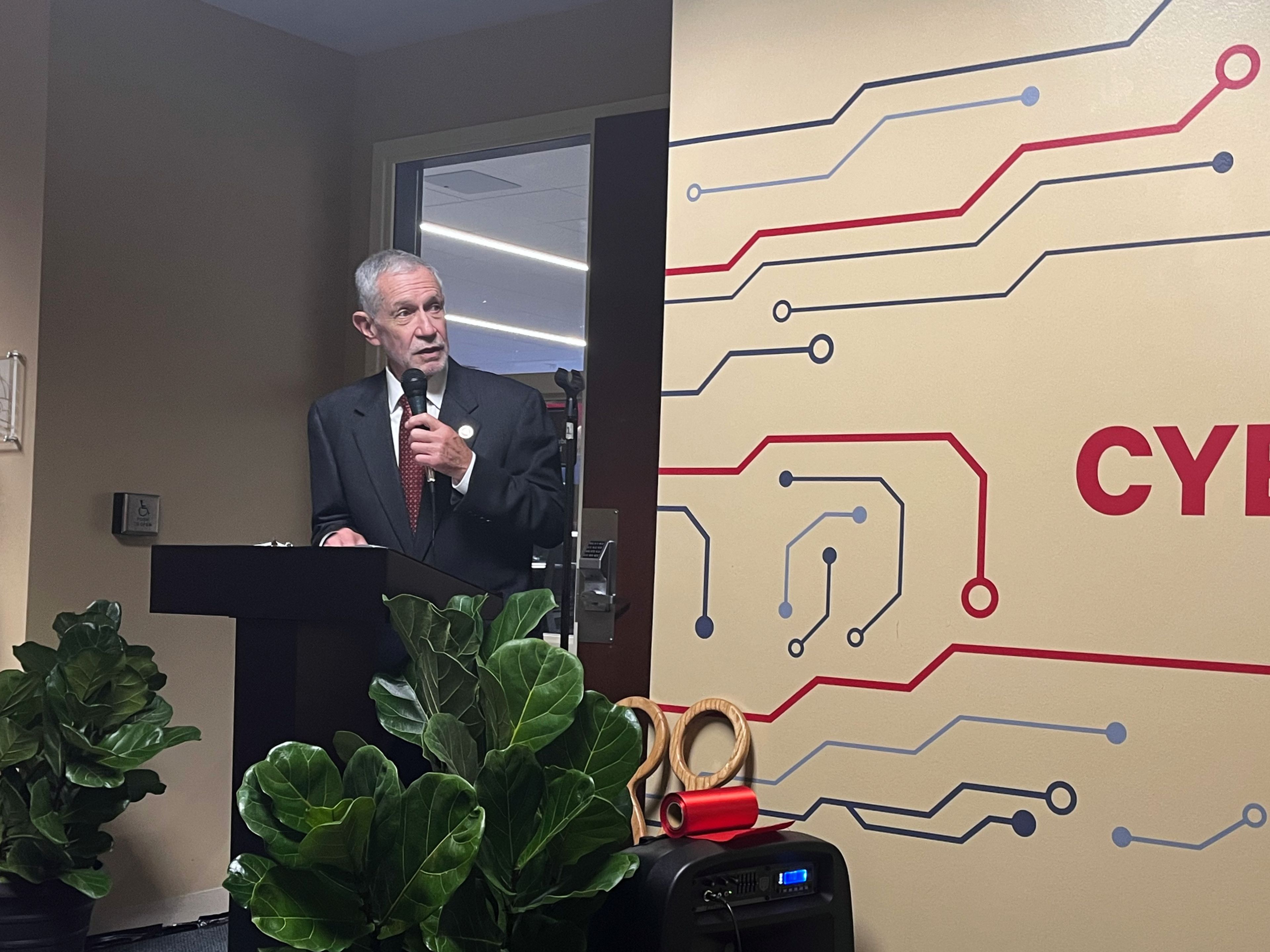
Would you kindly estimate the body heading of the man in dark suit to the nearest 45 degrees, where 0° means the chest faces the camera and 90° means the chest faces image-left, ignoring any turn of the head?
approximately 0°

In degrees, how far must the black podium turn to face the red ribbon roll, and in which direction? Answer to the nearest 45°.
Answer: approximately 90° to its left

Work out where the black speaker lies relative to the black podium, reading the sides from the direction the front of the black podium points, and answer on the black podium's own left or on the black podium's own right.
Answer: on the black podium's own left

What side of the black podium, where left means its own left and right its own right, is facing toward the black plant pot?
right
